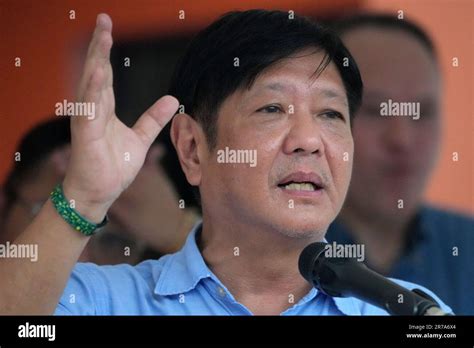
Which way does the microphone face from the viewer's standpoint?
to the viewer's left

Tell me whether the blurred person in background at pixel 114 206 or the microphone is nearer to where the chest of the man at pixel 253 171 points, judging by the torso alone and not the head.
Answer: the microphone

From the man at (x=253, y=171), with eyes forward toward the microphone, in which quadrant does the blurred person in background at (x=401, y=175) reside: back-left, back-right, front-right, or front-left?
back-left

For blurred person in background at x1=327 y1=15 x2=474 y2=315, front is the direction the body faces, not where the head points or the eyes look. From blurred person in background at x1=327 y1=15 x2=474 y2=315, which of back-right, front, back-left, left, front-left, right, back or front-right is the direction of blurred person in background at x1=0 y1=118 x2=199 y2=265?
right

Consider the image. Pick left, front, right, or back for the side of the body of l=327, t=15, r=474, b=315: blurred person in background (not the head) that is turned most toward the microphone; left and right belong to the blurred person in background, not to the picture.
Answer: front

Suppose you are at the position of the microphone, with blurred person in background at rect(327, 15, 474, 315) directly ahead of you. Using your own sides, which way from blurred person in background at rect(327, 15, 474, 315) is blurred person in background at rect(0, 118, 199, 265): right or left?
left

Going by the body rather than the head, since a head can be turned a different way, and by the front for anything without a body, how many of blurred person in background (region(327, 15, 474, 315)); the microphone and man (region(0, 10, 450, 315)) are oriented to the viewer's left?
1

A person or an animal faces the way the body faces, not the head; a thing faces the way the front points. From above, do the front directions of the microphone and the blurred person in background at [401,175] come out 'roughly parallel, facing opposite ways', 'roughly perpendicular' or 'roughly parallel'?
roughly perpendicular

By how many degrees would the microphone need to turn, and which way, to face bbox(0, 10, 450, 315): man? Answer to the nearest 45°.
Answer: approximately 45° to its right

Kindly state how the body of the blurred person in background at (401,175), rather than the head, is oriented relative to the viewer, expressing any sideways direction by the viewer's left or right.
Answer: facing the viewer

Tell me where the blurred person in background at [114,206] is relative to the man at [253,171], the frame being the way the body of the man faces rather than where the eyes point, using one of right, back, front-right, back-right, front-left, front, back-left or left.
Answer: back

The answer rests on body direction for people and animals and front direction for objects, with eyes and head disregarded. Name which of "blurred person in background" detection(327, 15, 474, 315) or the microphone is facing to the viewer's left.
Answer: the microphone

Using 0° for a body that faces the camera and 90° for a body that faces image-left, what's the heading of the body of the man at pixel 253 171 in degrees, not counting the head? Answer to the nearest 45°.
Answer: approximately 315°
